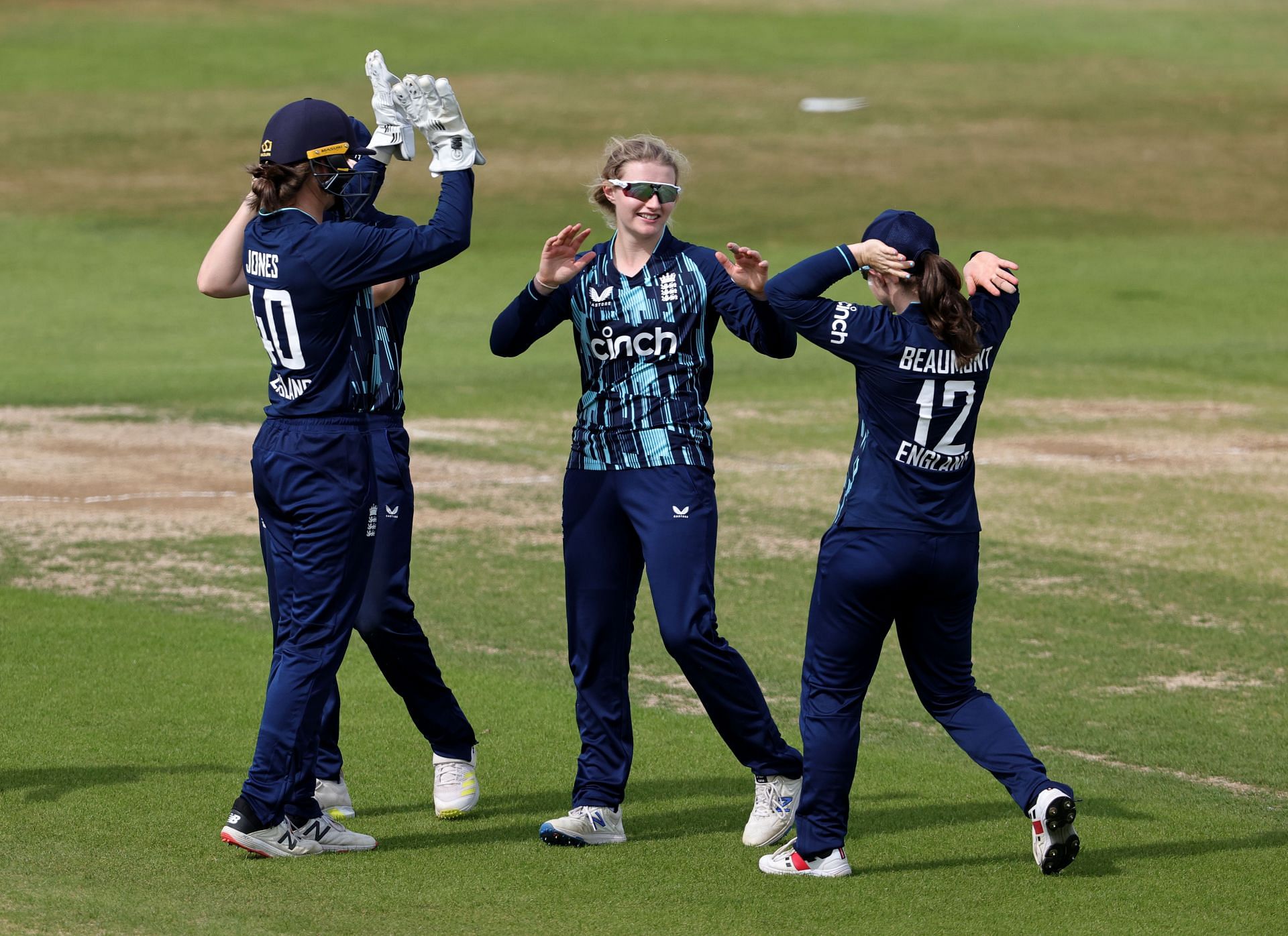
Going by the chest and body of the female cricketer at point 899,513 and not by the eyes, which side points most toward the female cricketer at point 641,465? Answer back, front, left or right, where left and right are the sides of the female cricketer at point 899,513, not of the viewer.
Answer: front

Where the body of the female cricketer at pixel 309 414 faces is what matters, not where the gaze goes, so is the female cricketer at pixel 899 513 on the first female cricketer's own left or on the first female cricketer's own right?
on the first female cricketer's own right

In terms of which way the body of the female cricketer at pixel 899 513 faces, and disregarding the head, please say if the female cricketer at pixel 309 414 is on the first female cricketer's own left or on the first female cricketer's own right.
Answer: on the first female cricketer's own left

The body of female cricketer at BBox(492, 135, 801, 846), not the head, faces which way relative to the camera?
toward the camera

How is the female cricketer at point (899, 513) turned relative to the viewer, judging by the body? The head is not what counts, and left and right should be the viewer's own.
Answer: facing away from the viewer and to the left of the viewer

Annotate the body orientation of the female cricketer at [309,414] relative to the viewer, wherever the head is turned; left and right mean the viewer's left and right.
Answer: facing away from the viewer and to the right of the viewer

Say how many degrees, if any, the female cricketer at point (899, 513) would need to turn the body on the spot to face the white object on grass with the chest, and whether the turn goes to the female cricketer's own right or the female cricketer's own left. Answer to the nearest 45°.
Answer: approximately 45° to the female cricketer's own right

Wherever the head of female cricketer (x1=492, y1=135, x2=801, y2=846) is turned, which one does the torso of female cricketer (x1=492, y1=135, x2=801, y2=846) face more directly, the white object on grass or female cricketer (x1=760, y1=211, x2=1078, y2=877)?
the female cricketer

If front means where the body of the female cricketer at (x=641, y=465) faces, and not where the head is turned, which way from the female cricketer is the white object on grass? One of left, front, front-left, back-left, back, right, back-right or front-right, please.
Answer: back

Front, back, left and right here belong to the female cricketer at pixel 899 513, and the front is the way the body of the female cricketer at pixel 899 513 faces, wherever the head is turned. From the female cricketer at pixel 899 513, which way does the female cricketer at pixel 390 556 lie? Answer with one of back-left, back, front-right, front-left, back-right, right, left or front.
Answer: front-left

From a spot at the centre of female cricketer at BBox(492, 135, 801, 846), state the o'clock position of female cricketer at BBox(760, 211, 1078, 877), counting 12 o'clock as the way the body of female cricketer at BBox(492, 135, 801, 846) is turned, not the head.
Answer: female cricketer at BBox(760, 211, 1078, 877) is roughly at 10 o'clock from female cricketer at BBox(492, 135, 801, 846).

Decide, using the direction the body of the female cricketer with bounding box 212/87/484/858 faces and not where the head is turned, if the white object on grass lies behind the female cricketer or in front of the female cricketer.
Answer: in front

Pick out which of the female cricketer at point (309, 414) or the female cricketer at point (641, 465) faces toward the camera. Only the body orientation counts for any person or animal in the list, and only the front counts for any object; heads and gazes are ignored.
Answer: the female cricketer at point (641, 465)

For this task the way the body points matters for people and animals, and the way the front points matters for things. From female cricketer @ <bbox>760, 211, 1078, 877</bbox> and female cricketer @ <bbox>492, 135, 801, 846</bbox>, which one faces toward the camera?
female cricketer @ <bbox>492, 135, 801, 846</bbox>

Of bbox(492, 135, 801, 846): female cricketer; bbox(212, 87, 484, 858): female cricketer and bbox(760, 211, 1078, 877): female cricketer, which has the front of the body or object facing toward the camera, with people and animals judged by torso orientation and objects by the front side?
bbox(492, 135, 801, 846): female cricketer
